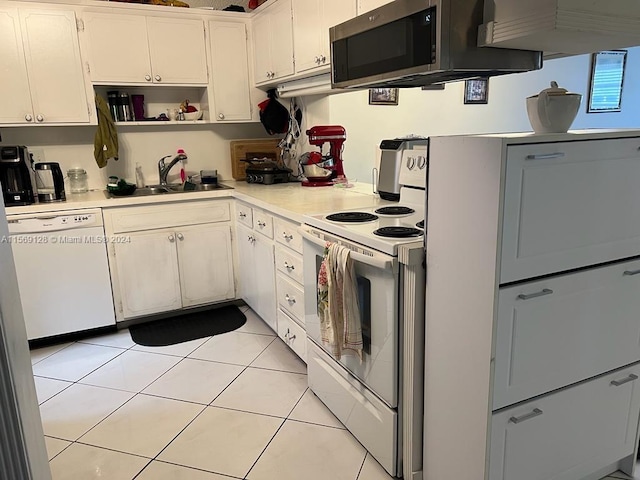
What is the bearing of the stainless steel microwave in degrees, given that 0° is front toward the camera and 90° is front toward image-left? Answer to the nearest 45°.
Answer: approximately 45°

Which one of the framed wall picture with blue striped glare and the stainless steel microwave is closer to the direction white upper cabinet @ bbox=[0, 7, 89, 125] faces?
the stainless steel microwave

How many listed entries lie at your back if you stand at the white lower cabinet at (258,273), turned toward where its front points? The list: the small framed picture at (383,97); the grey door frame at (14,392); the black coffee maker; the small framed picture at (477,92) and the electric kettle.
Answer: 2

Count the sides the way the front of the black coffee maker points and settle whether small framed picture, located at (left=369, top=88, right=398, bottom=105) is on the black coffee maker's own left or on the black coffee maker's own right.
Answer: on the black coffee maker's own left

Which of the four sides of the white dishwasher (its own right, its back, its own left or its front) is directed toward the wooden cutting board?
left

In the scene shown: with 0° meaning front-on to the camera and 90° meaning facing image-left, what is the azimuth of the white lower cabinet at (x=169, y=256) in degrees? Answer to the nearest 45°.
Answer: approximately 0°

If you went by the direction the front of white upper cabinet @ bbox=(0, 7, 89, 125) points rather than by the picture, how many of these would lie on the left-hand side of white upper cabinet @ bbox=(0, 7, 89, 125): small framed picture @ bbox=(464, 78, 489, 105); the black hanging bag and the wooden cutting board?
3

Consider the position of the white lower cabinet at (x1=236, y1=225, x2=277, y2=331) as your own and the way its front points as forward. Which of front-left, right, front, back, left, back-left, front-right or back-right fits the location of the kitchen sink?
right
